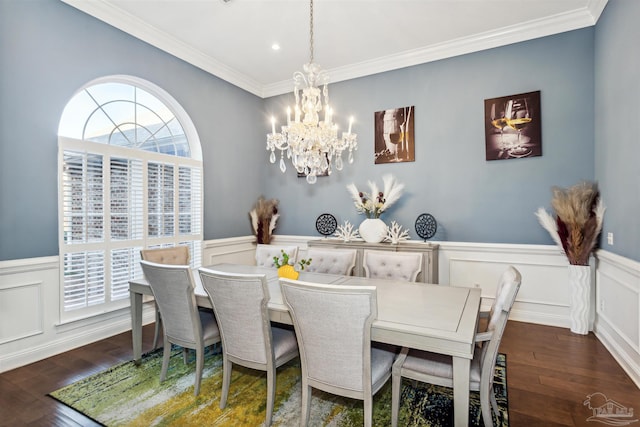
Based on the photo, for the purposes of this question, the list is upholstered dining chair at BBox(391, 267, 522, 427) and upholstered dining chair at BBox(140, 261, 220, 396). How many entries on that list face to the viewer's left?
1

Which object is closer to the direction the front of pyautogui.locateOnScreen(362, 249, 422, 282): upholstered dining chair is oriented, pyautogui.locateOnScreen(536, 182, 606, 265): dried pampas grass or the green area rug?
the green area rug

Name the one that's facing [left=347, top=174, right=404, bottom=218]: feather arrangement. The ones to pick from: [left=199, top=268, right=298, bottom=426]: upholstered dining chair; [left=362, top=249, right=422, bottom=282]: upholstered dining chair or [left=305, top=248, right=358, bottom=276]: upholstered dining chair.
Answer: [left=199, top=268, right=298, bottom=426]: upholstered dining chair

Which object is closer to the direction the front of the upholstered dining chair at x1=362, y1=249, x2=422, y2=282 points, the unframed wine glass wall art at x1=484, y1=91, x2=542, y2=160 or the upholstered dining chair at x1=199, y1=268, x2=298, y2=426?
the upholstered dining chair

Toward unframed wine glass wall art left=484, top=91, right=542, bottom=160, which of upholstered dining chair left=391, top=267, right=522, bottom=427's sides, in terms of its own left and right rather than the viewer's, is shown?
right

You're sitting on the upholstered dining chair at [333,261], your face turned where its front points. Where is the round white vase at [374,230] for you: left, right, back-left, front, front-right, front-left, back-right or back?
back

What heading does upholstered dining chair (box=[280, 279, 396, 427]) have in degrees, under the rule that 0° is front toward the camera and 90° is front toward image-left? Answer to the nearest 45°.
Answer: approximately 225°

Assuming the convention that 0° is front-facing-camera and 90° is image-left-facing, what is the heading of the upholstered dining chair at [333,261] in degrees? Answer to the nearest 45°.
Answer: approximately 45°
